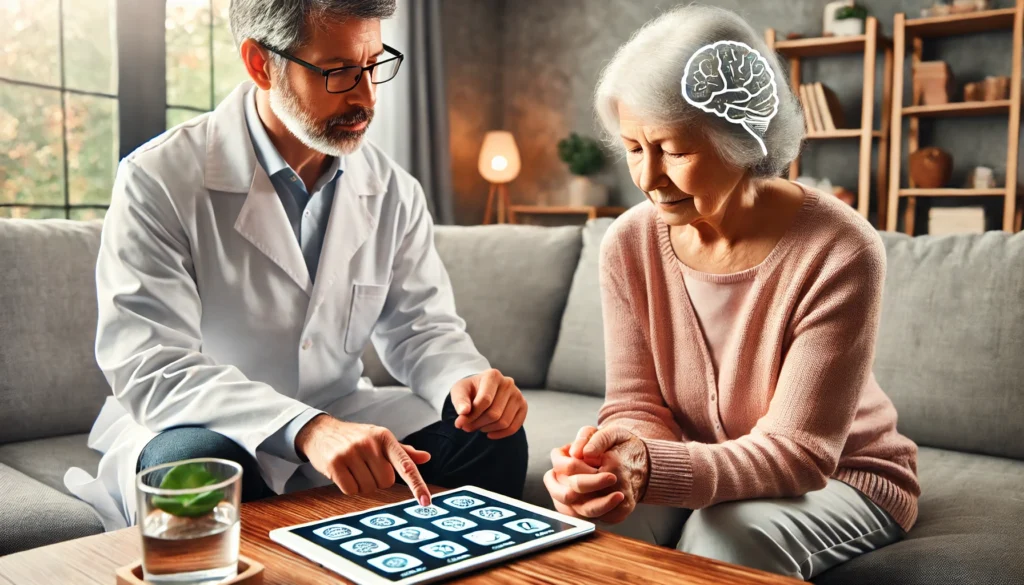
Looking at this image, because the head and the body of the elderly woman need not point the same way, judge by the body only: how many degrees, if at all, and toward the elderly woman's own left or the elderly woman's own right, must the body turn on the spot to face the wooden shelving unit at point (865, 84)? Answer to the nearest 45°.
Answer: approximately 135° to the elderly woman's own right

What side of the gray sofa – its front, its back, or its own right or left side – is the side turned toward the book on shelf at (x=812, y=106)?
back

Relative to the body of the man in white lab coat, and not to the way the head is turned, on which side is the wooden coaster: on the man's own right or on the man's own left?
on the man's own right

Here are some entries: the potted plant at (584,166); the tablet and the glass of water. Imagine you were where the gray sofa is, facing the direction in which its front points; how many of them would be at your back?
1

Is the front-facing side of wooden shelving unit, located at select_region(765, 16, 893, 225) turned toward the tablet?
yes

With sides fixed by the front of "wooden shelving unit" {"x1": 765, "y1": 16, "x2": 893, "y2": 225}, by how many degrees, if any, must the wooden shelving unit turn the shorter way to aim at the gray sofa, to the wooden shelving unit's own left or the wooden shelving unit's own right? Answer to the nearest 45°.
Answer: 0° — it already faces it

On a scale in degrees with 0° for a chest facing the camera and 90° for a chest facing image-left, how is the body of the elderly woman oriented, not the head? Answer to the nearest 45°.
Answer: approximately 45°

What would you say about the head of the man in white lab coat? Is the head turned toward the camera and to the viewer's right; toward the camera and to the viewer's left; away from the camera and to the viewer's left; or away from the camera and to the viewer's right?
toward the camera and to the viewer's right

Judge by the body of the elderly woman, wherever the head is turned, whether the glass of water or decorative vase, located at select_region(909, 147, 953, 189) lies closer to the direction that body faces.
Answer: the glass of water

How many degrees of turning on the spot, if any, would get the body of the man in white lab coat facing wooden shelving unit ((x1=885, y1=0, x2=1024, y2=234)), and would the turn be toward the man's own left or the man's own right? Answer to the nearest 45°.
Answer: approximately 90° to the man's own left

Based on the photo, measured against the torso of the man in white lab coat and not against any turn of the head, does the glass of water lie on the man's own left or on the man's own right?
on the man's own right

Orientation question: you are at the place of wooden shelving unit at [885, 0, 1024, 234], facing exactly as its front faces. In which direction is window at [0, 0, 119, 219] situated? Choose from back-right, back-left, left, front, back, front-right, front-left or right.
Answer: front-right

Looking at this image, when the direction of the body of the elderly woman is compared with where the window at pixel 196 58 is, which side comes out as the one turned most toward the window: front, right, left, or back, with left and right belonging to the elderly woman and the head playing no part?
right
